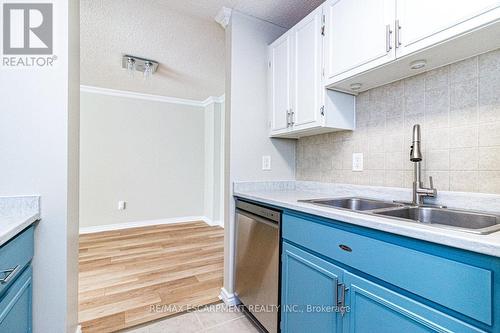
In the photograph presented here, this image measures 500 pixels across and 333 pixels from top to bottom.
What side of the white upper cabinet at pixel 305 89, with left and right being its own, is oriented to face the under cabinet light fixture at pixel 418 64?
left

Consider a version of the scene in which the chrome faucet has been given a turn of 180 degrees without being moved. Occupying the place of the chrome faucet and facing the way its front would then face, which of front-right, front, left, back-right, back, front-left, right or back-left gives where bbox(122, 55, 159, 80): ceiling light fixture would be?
back-left

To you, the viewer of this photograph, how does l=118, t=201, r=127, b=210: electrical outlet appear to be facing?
facing the viewer

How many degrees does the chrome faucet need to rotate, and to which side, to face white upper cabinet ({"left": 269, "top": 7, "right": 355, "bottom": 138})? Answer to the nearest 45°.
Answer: approximately 45° to its right

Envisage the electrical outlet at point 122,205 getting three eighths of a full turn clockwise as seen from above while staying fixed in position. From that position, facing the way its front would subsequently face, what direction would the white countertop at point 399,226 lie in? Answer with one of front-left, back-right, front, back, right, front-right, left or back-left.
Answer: back-left

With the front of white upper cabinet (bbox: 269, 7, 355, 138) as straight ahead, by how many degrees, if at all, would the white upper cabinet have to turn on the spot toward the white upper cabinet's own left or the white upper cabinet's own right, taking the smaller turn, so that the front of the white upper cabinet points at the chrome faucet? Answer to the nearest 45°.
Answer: approximately 90° to the white upper cabinet's own left

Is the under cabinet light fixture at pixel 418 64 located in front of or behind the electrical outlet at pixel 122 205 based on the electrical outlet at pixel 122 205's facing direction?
in front

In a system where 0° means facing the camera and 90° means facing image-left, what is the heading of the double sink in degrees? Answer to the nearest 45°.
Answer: approximately 45°

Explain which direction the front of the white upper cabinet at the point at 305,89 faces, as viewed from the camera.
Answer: facing the viewer and to the left of the viewer

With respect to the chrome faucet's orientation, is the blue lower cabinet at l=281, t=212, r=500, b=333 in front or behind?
in front

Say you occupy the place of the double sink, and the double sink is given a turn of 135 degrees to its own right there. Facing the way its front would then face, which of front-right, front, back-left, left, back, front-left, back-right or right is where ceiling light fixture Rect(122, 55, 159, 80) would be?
left

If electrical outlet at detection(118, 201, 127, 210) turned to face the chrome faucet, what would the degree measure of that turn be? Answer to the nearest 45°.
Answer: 0° — it already faces it

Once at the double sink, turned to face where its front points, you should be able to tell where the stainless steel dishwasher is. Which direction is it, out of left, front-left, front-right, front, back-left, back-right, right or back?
front-right

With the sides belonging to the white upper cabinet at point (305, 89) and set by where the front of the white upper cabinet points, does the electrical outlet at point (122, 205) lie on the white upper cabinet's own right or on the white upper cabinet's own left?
on the white upper cabinet's own right
